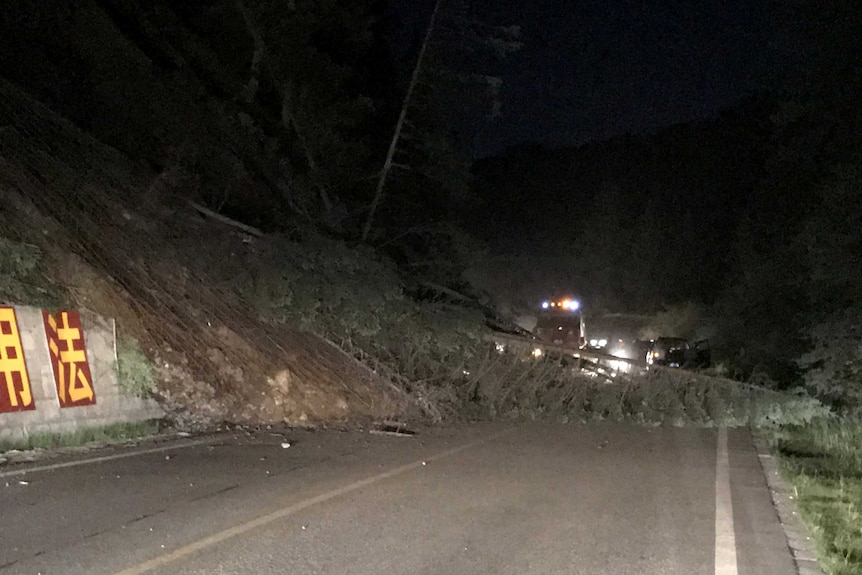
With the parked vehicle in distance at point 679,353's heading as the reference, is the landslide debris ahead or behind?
ahead

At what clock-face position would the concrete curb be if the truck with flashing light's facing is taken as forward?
The concrete curb is roughly at 12 o'clock from the truck with flashing light.

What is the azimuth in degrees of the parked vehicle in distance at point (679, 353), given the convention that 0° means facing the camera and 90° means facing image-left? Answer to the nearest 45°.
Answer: approximately 45°

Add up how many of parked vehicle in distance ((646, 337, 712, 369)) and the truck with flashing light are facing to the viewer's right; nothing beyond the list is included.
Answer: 0

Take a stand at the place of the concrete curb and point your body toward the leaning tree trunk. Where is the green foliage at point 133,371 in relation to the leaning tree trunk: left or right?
left

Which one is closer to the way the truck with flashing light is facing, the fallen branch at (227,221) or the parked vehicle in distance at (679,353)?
the fallen branch

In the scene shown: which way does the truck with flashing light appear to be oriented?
toward the camera

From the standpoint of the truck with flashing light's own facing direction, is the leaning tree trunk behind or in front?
in front
